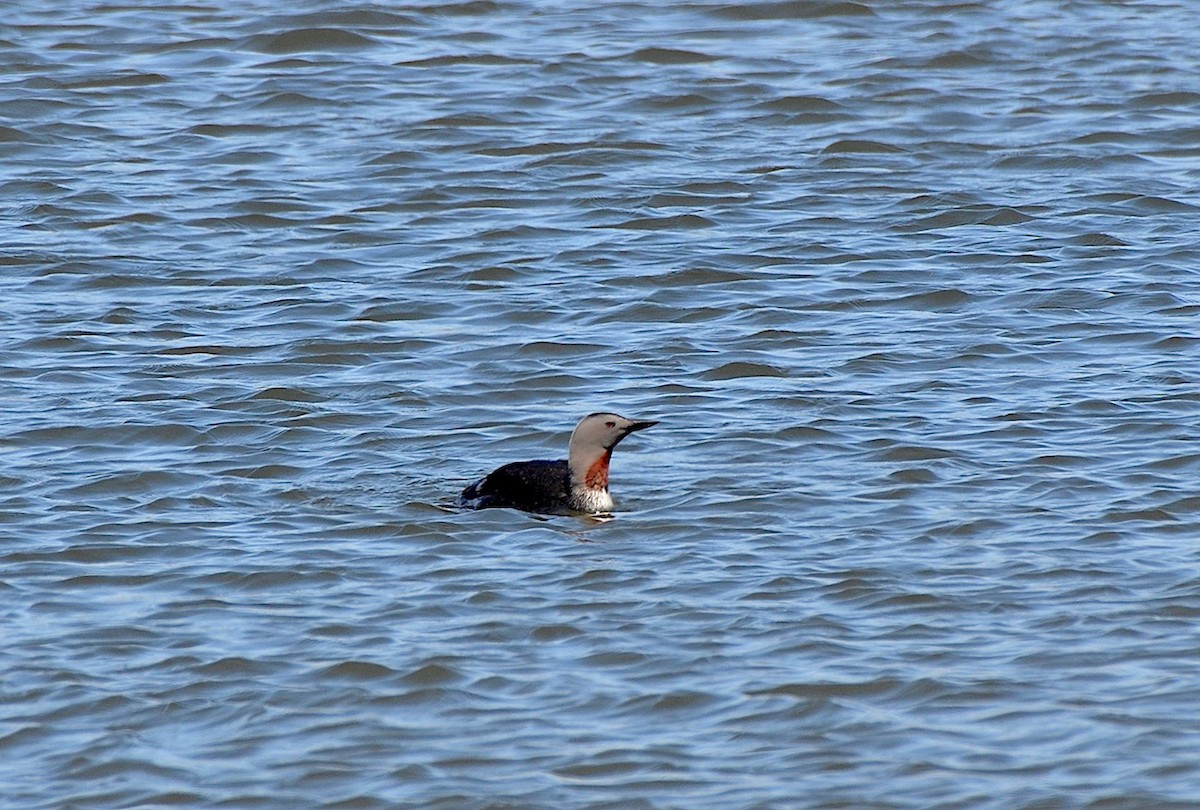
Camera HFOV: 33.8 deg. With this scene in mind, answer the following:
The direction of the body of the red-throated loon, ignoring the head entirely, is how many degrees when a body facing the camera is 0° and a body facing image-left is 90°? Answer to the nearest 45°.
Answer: approximately 270°
